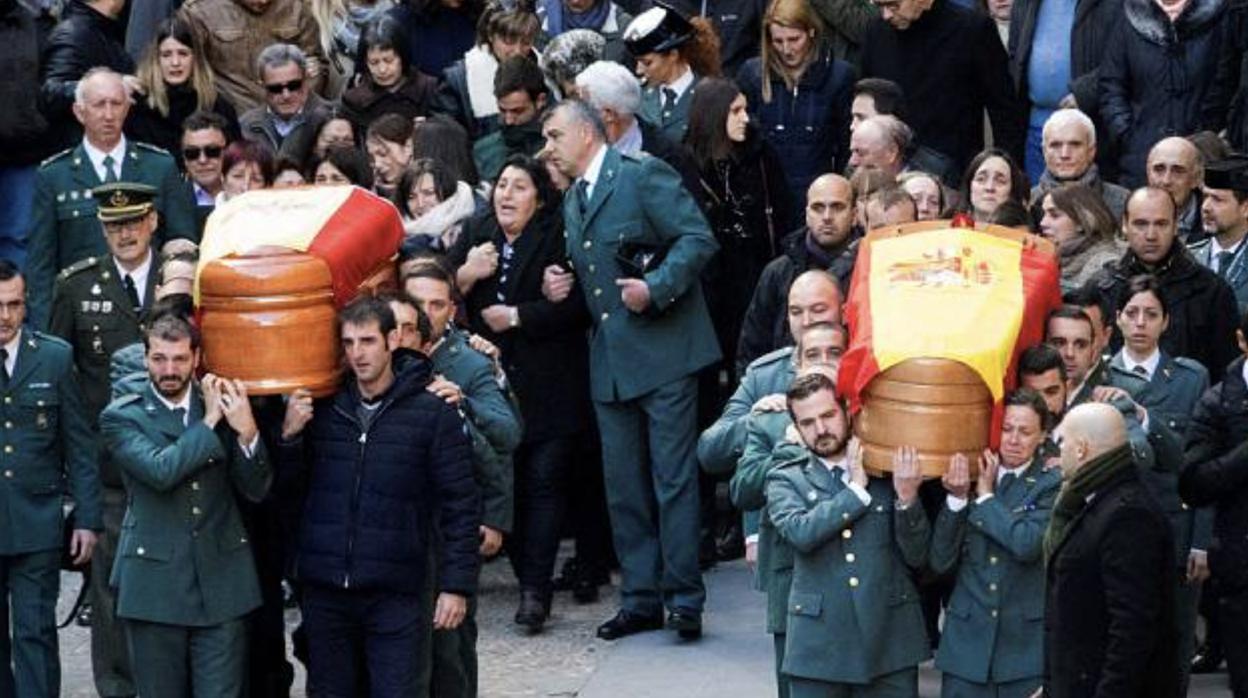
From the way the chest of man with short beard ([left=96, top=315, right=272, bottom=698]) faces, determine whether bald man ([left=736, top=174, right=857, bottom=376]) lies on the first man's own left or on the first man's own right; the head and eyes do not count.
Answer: on the first man's own left

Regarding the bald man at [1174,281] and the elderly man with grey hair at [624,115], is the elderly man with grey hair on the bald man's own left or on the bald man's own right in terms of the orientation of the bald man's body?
on the bald man's own right

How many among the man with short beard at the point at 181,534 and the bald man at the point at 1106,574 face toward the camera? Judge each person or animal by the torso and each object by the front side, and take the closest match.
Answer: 1

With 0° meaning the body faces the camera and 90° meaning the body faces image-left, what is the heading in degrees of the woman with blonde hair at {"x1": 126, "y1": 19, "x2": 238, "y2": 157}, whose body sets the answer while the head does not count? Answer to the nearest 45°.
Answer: approximately 0°

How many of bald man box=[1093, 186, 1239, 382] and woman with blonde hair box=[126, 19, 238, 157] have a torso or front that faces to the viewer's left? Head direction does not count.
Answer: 0
